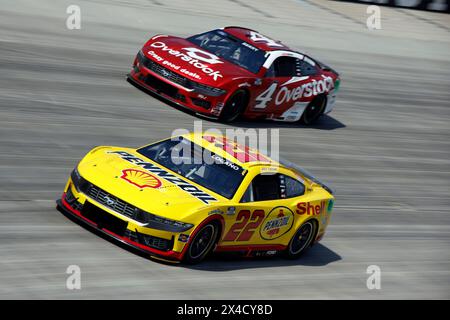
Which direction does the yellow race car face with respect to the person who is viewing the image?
facing the viewer and to the left of the viewer

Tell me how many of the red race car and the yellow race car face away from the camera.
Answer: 0

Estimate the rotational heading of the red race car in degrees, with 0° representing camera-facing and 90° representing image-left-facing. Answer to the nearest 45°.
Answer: approximately 45°

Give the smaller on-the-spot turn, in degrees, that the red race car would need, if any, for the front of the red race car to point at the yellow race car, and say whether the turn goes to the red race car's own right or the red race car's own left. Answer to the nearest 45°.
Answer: approximately 45° to the red race car's own left

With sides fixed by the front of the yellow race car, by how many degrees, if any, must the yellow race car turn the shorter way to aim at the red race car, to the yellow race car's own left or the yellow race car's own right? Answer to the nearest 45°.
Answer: approximately 135° to the yellow race car's own right

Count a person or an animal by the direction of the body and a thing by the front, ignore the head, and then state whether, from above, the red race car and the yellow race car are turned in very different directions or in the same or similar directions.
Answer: same or similar directions
